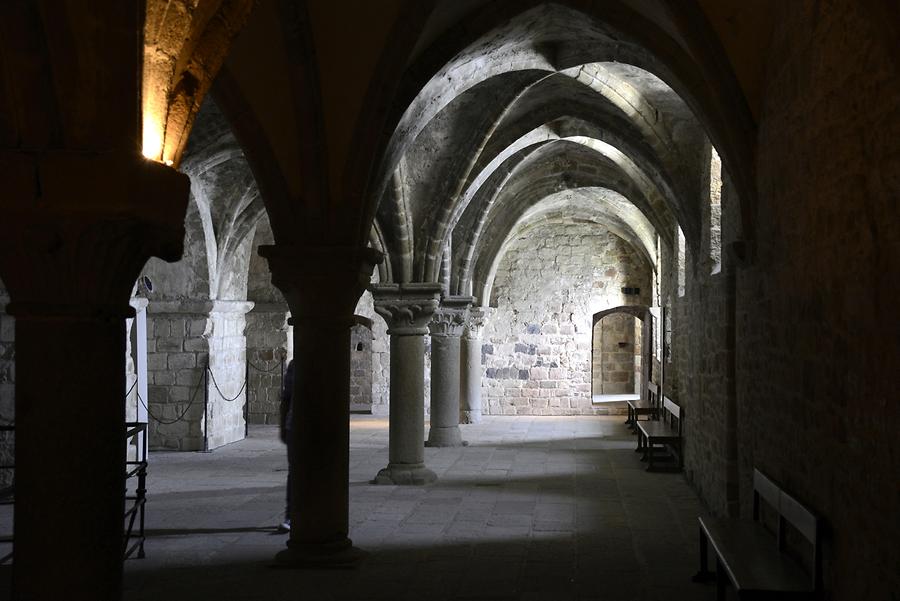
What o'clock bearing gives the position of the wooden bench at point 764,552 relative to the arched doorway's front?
The wooden bench is roughly at 12 o'clock from the arched doorway.

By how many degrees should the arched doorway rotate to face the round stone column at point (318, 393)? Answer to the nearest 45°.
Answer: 0° — it already faces it

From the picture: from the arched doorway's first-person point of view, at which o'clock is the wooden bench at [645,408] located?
The wooden bench is roughly at 12 o'clock from the arched doorway.

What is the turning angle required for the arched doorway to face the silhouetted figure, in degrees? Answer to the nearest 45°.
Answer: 0° — it already faces them

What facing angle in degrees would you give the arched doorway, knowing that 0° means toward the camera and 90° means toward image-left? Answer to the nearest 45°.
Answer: approximately 0°

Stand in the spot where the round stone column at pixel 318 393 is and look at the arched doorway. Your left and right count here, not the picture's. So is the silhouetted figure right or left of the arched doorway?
left

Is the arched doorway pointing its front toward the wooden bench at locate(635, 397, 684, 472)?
yes

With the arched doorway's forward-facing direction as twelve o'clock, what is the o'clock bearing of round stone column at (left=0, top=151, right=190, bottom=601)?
The round stone column is roughly at 12 o'clock from the arched doorway.

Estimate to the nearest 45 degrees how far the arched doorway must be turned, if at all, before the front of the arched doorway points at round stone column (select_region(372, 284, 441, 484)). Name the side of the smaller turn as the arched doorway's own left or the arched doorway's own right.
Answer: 0° — it already faces it

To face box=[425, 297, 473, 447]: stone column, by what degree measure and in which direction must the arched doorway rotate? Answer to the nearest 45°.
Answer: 0° — it already faces it
